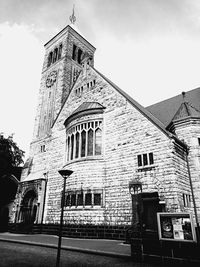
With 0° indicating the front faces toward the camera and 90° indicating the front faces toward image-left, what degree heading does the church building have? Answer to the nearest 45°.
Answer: approximately 45°

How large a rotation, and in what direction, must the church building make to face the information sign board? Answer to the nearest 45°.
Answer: approximately 45° to its left

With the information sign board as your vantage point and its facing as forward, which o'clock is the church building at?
The church building is roughly at 5 o'clock from the information sign board.

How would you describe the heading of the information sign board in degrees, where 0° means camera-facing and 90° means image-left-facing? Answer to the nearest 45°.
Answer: approximately 0°
